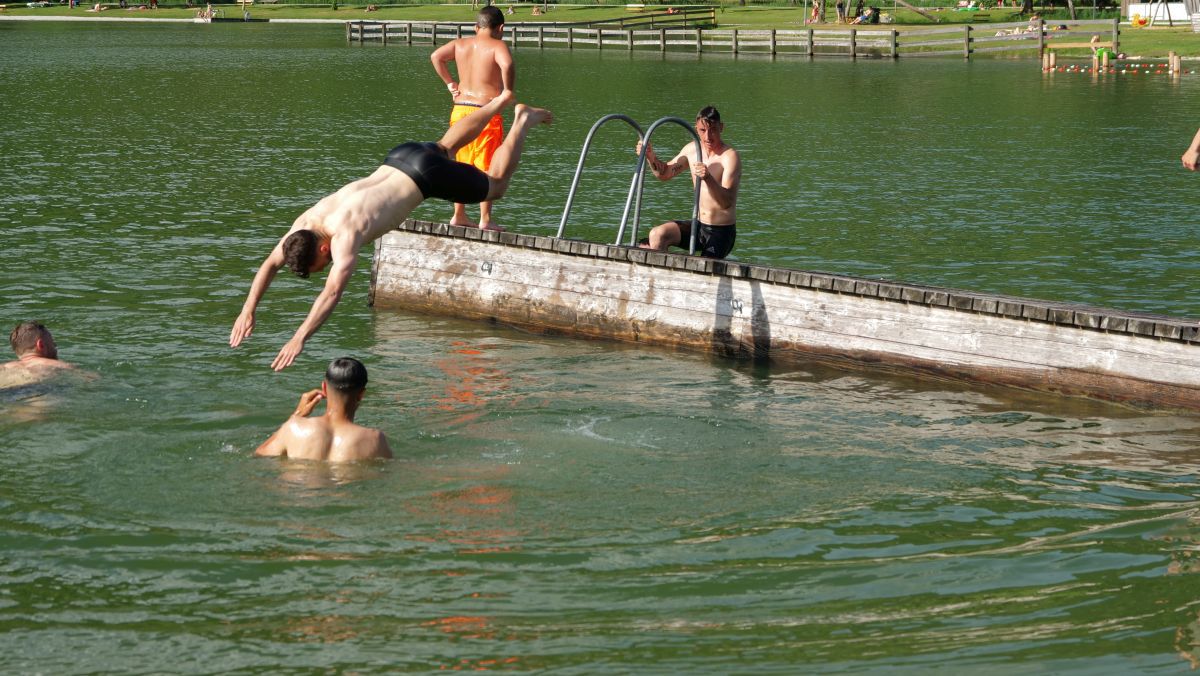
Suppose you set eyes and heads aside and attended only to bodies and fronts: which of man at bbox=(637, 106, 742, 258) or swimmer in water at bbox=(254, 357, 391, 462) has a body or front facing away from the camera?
the swimmer in water

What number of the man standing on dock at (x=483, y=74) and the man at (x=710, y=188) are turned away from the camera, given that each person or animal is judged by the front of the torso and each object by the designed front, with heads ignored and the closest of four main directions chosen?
1

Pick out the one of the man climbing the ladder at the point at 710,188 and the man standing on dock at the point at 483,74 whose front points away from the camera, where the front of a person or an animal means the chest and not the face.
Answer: the man standing on dock at the point at 483,74

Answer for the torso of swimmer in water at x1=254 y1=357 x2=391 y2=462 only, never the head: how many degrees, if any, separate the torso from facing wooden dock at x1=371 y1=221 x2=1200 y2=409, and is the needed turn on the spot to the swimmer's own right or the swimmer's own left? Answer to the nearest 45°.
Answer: approximately 45° to the swimmer's own right

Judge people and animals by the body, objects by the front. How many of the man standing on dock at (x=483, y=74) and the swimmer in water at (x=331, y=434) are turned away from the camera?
2

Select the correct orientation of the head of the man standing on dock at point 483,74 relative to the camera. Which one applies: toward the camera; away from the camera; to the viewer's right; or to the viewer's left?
away from the camera

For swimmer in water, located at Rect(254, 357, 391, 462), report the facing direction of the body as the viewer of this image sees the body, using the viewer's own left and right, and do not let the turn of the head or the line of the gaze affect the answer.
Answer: facing away from the viewer

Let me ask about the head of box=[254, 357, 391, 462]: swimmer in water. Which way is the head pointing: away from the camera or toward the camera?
away from the camera

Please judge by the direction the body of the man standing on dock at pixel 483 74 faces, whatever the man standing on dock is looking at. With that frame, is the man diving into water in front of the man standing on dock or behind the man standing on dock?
behind

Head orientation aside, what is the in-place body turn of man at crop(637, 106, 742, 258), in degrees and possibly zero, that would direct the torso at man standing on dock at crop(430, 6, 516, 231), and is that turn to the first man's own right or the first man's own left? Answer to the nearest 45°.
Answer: approximately 45° to the first man's own right

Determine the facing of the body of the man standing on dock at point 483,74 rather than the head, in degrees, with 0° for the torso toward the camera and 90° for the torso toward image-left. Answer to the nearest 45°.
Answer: approximately 180°

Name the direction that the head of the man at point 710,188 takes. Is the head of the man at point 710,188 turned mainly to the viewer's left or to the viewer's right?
to the viewer's left
